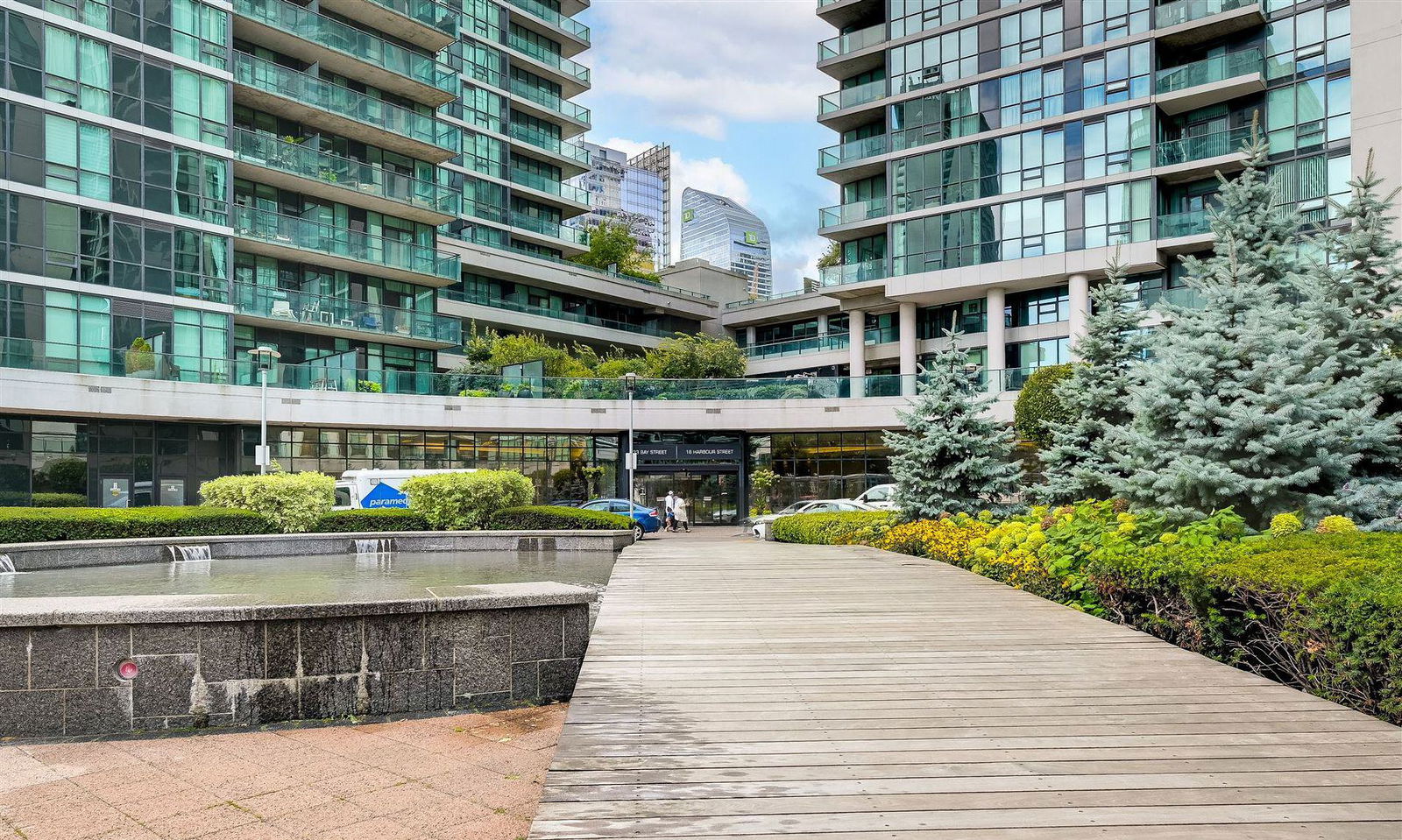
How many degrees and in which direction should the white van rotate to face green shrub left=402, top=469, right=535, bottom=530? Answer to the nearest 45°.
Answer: approximately 90° to its left

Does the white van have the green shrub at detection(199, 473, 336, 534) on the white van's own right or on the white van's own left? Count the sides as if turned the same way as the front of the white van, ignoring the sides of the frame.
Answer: on the white van's own left

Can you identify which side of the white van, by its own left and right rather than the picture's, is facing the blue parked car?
back

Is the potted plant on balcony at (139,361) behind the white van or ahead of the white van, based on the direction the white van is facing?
ahead

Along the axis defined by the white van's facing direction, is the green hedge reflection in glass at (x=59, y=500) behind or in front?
in front

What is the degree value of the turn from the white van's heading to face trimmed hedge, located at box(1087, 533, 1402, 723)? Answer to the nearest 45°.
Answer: approximately 90° to its left

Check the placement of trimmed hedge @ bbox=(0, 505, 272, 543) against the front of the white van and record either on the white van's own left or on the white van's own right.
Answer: on the white van's own left

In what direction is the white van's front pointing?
to the viewer's left

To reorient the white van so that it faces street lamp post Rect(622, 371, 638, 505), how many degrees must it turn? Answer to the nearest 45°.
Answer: approximately 135° to its right

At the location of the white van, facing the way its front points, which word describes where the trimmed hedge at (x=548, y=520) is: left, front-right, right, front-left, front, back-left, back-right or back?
back-left
